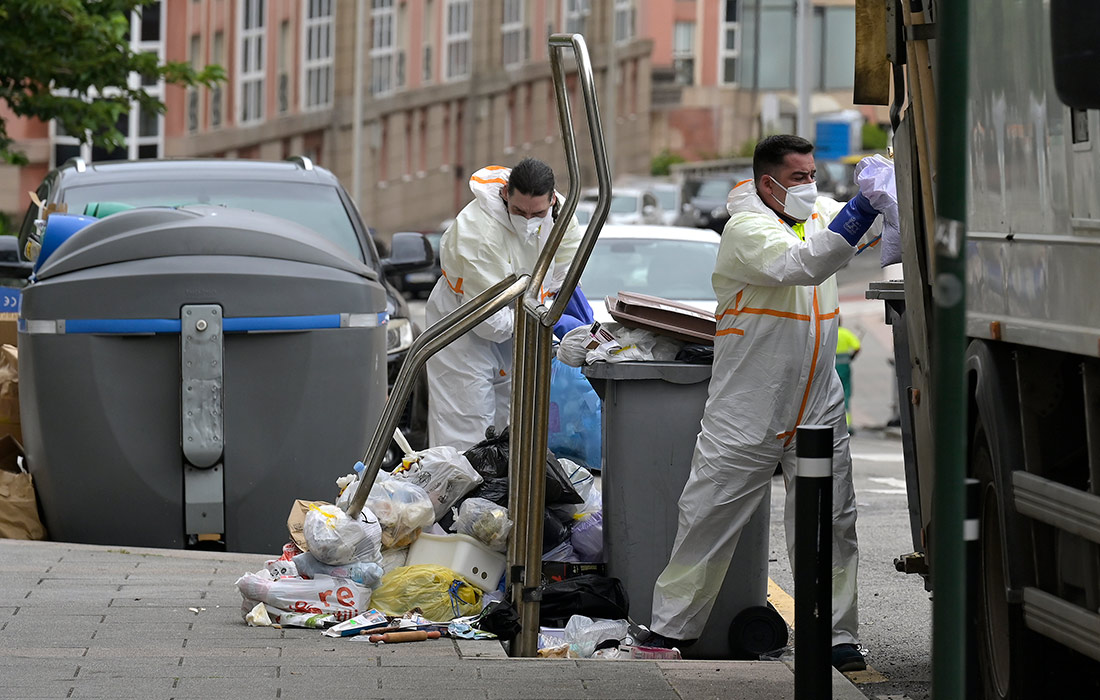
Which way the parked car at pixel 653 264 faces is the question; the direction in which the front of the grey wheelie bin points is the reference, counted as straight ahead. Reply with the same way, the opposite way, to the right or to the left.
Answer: to the left

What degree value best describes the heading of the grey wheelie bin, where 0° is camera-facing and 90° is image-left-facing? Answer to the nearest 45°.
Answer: approximately 90°

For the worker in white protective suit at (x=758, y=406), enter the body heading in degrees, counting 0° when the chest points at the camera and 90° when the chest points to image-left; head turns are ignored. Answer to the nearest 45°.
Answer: approximately 315°

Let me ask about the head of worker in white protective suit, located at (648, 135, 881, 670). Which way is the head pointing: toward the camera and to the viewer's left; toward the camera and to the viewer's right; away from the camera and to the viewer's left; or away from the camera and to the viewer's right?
toward the camera and to the viewer's right

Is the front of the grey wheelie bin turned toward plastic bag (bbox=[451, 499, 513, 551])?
yes

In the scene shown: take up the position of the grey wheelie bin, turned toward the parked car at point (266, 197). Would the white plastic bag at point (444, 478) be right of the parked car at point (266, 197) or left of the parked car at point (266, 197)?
left
